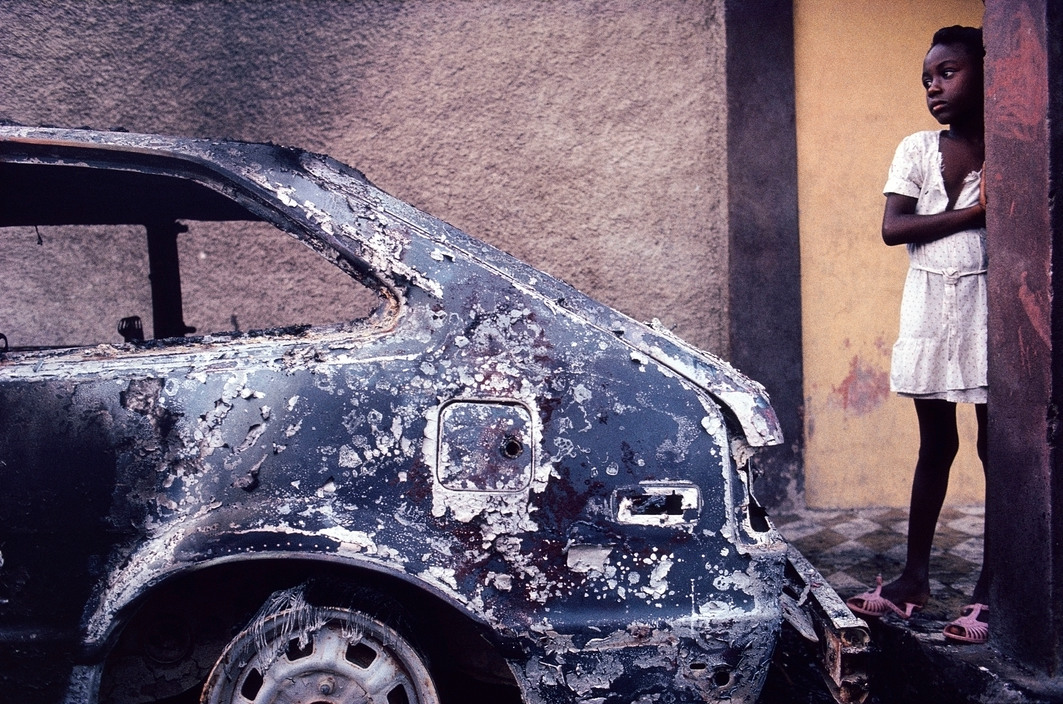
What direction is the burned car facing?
to the viewer's left

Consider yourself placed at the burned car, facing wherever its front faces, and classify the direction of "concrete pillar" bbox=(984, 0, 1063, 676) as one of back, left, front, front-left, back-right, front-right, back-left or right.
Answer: back

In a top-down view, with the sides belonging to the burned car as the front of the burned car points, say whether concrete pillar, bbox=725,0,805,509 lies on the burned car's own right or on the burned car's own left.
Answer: on the burned car's own right

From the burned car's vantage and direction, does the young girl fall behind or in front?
behind
